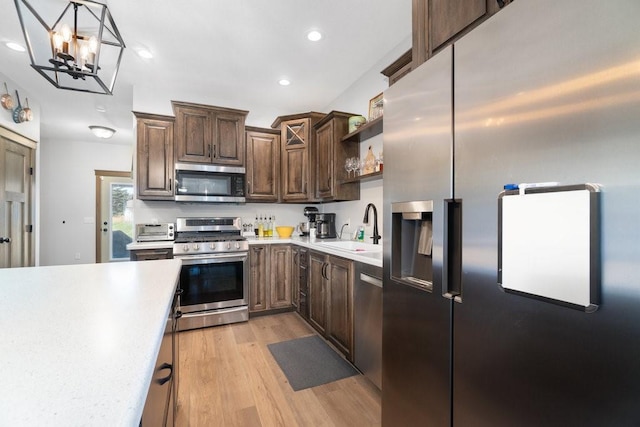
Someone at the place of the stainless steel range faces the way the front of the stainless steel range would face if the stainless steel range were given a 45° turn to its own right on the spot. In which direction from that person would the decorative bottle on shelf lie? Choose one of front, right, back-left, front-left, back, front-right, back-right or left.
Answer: left

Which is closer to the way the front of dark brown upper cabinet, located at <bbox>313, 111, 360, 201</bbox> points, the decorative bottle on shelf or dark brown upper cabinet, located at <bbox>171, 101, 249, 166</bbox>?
the dark brown upper cabinet

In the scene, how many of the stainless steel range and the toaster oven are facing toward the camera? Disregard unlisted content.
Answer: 2

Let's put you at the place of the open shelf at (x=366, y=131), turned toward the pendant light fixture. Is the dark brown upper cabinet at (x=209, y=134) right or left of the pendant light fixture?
right

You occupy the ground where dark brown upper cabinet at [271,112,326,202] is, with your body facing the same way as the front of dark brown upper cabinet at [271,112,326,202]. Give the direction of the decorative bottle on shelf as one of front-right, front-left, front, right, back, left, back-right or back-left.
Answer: left

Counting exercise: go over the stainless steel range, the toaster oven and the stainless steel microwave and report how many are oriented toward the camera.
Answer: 3

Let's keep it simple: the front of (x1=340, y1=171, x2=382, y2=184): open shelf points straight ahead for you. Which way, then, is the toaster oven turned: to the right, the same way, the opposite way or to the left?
to the left

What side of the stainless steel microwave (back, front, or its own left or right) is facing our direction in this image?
front

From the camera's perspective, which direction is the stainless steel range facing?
toward the camera

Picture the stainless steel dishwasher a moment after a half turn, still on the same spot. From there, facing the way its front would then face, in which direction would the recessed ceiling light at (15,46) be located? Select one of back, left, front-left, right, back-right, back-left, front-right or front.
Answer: back-left

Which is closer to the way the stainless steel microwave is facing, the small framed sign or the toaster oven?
the small framed sign
